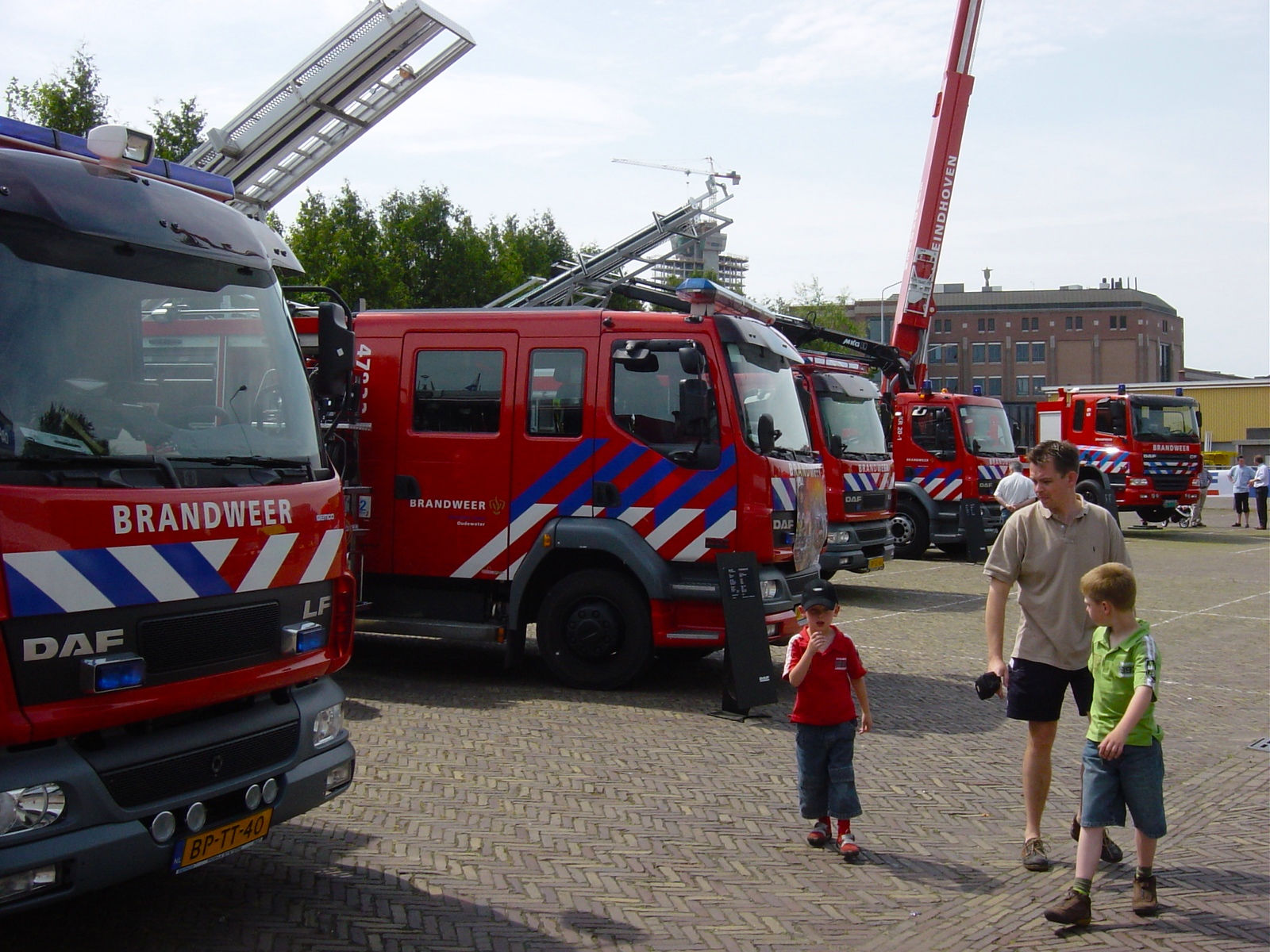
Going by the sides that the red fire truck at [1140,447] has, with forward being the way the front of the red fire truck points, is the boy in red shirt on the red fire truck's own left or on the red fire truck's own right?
on the red fire truck's own right

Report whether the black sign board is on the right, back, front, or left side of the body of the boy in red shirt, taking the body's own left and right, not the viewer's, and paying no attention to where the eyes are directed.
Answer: back

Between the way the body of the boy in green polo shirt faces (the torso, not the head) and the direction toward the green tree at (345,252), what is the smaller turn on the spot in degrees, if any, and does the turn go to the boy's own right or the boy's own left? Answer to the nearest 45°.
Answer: approximately 90° to the boy's own right

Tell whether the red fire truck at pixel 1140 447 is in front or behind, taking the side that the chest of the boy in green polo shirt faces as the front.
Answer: behind

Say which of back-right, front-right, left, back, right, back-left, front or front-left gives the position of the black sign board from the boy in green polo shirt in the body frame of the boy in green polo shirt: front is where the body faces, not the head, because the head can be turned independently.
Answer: right

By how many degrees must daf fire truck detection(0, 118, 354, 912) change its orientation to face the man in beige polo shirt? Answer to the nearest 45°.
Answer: approximately 45° to its left

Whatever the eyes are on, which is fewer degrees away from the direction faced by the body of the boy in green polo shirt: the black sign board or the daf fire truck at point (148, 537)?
the daf fire truck

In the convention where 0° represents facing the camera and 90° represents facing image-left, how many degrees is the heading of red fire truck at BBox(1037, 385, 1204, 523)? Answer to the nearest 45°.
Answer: approximately 315°

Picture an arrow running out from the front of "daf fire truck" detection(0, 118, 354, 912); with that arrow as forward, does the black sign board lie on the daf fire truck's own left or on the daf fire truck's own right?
on the daf fire truck's own left

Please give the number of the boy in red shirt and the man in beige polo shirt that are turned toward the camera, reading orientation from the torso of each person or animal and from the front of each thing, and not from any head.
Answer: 2

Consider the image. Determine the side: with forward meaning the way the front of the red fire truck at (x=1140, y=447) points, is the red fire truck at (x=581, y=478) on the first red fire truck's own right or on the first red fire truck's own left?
on the first red fire truck's own right

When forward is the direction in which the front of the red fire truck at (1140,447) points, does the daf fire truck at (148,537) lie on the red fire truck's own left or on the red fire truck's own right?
on the red fire truck's own right

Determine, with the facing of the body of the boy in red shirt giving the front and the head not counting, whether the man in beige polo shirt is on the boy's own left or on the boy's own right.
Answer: on the boy's own left

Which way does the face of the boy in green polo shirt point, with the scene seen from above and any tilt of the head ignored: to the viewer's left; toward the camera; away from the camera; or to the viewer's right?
to the viewer's left

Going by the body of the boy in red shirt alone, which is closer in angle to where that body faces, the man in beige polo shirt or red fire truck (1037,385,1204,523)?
the man in beige polo shirt
